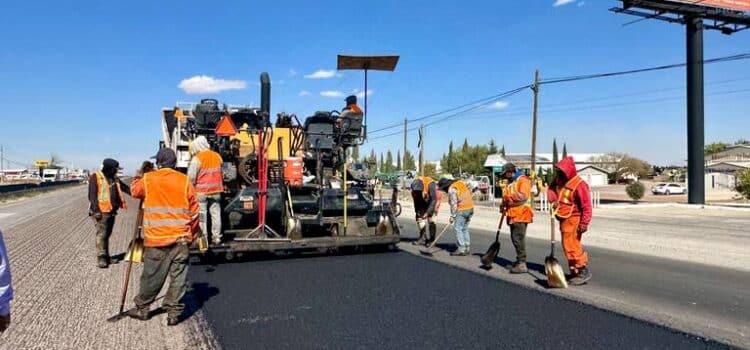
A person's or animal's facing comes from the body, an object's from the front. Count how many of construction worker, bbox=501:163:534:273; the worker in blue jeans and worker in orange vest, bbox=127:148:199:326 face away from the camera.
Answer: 1

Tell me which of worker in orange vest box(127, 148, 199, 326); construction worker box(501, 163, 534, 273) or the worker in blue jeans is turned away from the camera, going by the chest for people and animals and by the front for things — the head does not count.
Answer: the worker in orange vest

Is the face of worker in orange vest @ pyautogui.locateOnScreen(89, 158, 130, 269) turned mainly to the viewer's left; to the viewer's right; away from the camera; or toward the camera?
to the viewer's right

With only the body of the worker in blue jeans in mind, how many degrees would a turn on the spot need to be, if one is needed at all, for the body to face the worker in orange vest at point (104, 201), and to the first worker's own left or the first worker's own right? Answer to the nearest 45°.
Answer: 0° — they already face them

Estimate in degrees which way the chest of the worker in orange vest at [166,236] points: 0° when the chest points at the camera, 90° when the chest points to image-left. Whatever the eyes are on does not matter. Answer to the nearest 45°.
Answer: approximately 180°

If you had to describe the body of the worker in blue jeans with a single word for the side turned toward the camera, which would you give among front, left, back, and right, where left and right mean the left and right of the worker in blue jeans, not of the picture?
left

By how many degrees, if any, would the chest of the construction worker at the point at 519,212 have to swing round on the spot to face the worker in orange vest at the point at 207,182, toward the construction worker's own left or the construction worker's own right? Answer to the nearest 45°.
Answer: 0° — they already face them

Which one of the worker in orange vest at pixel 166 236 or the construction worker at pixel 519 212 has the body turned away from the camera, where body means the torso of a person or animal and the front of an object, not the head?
the worker in orange vest
